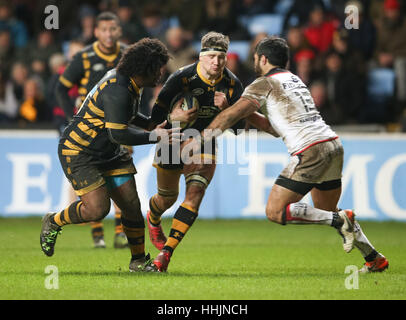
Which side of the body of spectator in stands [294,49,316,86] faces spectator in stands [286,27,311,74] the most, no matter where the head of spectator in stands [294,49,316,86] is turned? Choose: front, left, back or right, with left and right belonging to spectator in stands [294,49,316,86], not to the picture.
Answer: back

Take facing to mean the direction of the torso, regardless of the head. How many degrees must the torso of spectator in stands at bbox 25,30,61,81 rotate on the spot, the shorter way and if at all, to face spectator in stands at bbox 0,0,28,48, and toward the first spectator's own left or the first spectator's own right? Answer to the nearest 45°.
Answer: approximately 135° to the first spectator's own right

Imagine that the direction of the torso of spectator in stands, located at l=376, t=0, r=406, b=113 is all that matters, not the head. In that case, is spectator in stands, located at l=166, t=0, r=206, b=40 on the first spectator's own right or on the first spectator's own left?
on the first spectator's own right

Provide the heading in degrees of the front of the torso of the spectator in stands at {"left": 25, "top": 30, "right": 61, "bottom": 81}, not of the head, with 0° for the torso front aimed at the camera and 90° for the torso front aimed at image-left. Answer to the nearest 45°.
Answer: approximately 0°

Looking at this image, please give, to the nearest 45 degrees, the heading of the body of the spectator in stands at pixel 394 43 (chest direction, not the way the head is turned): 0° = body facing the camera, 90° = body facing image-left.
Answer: approximately 0°
